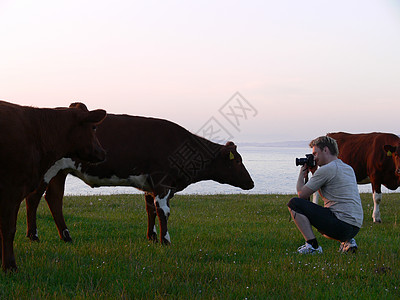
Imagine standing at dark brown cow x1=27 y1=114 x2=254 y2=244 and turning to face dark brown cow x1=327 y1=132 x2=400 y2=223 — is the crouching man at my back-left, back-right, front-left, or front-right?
front-right

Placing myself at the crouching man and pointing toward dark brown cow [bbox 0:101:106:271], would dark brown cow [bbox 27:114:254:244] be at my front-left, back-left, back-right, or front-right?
front-right

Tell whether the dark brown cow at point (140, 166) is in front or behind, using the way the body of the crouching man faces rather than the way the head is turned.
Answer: in front

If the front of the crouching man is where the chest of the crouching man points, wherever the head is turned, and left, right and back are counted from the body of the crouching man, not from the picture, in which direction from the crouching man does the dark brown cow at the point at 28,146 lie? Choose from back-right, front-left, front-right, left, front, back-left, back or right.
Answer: front-left

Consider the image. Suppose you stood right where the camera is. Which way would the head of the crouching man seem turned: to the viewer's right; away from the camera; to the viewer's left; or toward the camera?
to the viewer's left

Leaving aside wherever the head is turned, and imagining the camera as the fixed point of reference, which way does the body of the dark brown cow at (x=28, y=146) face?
to the viewer's right

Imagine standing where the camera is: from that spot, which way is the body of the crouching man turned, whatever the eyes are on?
to the viewer's left

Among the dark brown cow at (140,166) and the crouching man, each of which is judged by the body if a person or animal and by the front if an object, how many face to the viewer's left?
1

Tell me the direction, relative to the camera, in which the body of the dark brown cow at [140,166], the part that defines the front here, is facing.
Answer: to the viewer's right

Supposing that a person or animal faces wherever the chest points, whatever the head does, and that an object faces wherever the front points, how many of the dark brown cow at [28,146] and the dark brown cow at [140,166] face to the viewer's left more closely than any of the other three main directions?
0

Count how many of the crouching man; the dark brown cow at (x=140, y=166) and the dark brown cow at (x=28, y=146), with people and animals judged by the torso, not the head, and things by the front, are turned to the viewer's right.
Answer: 2

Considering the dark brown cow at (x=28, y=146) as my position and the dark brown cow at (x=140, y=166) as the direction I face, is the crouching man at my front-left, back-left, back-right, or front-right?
front-right

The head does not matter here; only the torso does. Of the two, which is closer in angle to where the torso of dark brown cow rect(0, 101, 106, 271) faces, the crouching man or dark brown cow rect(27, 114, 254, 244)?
the crouching man

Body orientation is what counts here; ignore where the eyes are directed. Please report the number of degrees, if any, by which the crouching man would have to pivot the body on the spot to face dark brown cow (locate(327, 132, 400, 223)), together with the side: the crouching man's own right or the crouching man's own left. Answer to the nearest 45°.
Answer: approximately 90° to the crouching man's own right

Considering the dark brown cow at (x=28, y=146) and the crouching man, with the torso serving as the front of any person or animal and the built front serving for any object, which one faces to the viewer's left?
the crouching man
